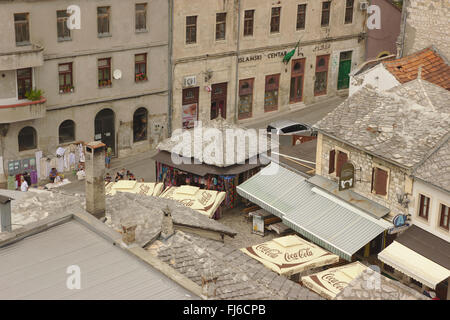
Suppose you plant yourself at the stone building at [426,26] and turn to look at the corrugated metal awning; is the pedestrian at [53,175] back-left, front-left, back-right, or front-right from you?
front-right

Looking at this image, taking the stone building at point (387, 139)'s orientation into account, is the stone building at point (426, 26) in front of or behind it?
behind

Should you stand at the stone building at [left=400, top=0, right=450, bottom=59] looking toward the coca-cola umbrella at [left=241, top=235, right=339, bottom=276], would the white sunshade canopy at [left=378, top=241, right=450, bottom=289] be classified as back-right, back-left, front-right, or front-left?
front-left

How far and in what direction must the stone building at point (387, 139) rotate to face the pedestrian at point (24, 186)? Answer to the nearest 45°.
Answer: approximately 45° to its right

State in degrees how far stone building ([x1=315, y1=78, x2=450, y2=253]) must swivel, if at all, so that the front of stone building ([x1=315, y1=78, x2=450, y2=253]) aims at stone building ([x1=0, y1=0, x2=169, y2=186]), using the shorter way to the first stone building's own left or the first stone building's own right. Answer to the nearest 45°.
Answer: approximately 45° to the first stone building's own right

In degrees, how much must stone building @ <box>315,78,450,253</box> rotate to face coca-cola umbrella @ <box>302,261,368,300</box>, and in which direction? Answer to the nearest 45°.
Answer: approximately 45° to its left

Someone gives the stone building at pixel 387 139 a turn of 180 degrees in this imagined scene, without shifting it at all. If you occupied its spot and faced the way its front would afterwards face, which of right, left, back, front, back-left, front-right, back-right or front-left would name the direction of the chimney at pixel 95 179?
back

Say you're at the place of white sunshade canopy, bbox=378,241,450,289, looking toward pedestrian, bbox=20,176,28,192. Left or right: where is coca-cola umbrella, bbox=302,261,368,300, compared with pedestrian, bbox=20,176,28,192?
left

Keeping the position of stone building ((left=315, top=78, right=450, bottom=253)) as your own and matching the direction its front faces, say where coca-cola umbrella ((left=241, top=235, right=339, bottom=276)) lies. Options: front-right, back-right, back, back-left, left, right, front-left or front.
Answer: front

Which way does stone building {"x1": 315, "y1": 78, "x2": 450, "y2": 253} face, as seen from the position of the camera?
facing the viewer and to the left of the viewer

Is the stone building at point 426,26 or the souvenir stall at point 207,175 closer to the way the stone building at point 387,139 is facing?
the souvenir stall
